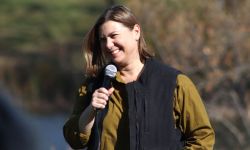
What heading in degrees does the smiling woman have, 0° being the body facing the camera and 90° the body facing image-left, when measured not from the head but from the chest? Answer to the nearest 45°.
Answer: approximately 45°
